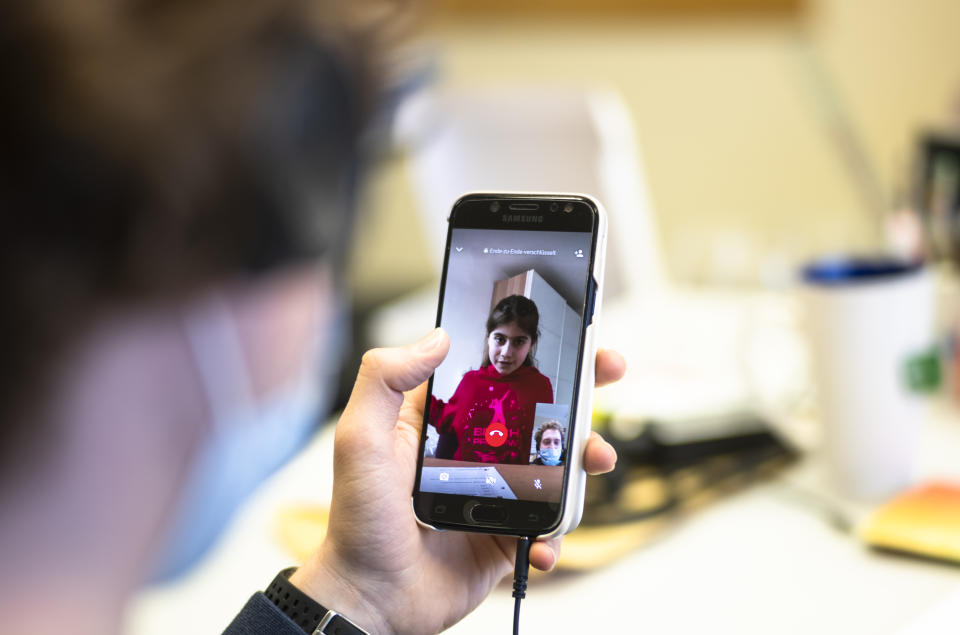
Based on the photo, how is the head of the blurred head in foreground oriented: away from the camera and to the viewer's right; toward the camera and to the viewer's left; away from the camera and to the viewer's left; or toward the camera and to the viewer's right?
away from the camera and to the viewer's right

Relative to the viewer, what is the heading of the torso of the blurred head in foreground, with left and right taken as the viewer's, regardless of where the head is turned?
facing away from the viewer and to the right of the viewer
